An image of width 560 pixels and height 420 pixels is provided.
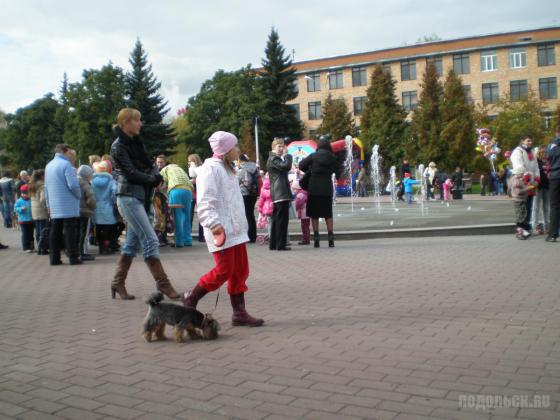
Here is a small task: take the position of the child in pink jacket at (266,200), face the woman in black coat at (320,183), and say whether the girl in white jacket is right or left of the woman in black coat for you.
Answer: right

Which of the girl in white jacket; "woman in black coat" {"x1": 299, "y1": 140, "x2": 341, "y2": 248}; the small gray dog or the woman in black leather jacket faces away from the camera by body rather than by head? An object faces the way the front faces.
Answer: the woman in black coat

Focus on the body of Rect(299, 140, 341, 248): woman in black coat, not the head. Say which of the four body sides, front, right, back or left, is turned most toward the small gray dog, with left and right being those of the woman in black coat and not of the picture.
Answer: back

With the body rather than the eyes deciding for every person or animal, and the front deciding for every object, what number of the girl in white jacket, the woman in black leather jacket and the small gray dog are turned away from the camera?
0

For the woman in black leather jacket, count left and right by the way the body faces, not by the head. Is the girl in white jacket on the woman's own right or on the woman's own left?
on the woman's own right

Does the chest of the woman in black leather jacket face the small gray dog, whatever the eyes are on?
no

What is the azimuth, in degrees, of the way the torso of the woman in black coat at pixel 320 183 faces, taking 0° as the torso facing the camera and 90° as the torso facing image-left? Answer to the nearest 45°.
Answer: approximately 180°

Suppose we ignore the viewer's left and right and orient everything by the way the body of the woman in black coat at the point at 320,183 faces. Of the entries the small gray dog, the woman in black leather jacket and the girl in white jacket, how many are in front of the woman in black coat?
0

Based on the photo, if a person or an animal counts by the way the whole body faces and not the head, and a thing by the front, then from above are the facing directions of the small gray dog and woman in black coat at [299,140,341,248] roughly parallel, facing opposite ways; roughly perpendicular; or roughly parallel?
roughly perpendicular
